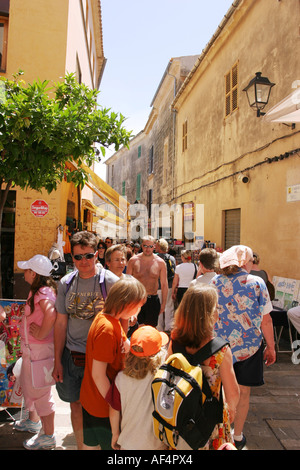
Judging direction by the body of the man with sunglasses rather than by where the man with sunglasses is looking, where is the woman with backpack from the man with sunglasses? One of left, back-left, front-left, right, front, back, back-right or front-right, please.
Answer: front-left

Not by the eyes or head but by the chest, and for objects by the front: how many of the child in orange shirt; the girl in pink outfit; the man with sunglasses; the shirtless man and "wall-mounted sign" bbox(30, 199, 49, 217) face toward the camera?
3

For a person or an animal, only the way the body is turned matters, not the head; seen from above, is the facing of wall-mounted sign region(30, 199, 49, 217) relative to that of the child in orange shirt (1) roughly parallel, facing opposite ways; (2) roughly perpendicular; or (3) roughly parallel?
roughly perpendicular

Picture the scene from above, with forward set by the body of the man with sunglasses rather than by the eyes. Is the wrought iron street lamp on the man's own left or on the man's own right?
on the man's own left

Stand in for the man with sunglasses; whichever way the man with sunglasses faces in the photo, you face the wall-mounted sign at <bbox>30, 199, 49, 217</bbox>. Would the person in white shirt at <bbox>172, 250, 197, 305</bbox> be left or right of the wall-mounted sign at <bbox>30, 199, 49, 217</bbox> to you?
right

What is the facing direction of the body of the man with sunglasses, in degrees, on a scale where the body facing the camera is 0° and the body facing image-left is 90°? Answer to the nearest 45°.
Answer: approximately 0°
